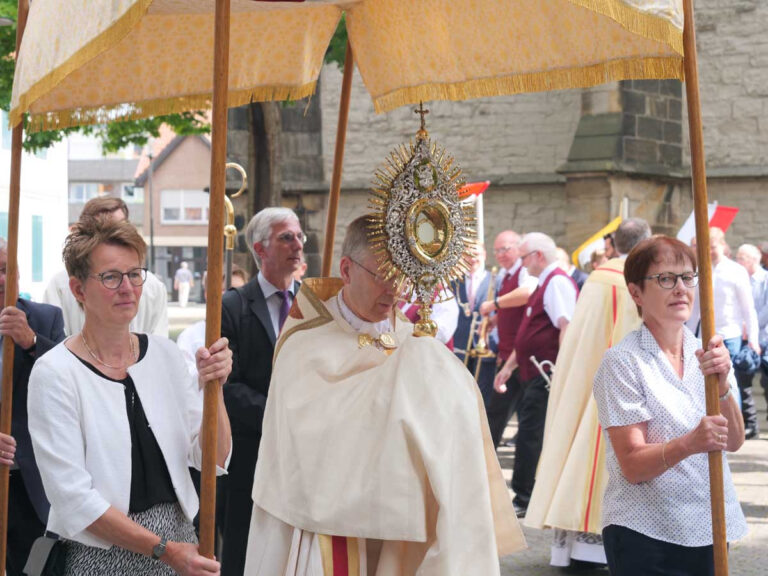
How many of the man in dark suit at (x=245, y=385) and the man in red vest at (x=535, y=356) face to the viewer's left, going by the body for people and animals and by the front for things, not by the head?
1

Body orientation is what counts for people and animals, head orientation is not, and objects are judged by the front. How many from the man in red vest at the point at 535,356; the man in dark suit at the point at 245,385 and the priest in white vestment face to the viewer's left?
1

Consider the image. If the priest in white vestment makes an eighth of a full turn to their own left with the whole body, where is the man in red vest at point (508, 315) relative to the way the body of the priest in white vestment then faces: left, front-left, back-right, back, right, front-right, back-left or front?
left

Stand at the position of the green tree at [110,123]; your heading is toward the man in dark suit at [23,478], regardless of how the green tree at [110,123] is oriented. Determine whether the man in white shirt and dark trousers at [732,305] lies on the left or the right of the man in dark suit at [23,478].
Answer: left

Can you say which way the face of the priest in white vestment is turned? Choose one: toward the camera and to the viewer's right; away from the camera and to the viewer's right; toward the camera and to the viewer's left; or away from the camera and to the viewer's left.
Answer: toward the camera and to the viewer's right

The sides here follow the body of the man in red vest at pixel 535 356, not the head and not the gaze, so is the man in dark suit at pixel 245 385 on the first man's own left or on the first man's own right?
on the first man's own left

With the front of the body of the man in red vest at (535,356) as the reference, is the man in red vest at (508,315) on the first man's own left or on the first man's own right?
on the first man's own right

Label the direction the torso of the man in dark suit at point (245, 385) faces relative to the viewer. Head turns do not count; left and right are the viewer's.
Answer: facing the viewer and to the right of the viewer

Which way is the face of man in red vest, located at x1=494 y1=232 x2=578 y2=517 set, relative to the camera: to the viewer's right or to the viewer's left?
to the viewer's left

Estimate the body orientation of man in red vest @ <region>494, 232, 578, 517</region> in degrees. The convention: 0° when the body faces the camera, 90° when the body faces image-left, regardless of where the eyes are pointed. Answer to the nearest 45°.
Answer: approximately 90°

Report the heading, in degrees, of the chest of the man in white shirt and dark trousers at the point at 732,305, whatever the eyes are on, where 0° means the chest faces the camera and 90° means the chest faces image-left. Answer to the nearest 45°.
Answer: approximately 45°

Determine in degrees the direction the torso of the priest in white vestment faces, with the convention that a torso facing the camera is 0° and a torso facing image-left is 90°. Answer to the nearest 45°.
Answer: approximately 315°
